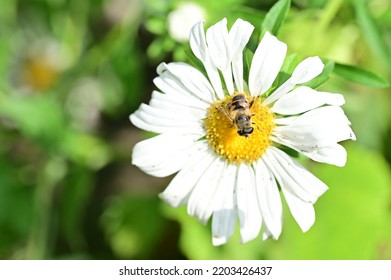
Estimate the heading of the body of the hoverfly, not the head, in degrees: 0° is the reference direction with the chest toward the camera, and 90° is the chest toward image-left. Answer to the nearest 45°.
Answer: approximately 0°
